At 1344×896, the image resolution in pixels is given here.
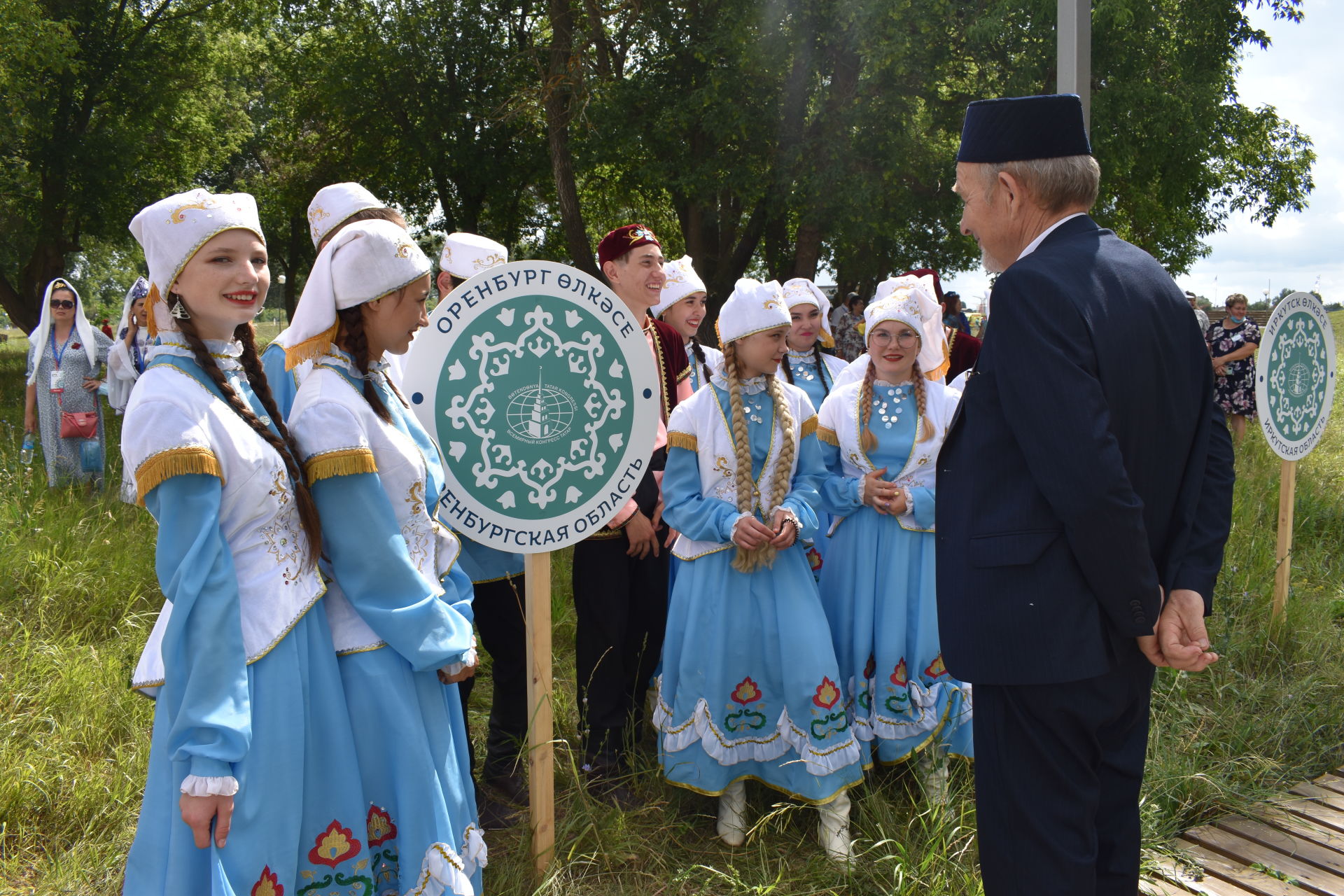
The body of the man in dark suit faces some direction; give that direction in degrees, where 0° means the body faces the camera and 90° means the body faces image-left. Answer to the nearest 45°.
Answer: approximately 135°

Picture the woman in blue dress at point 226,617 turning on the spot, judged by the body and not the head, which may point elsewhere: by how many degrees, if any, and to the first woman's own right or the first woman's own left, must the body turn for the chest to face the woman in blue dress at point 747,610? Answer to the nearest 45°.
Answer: approximately 90° to the first woman's own left

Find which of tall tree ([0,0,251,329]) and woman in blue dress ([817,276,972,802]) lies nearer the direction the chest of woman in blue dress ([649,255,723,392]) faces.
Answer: the woman in blue dress

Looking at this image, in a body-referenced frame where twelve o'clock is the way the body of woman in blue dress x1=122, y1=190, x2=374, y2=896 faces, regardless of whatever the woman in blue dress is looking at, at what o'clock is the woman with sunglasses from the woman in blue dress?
The woman with sunglasses is roughly at 7 o'clock from the woman in blue dress.

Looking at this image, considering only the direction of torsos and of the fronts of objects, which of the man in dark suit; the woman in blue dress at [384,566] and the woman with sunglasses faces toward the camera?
the woman with sunglasses

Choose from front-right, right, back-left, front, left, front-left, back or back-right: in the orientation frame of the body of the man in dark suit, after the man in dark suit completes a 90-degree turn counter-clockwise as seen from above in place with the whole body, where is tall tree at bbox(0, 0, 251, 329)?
right

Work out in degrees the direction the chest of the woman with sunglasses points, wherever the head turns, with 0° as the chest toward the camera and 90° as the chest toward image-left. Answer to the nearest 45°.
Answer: approximately 0°

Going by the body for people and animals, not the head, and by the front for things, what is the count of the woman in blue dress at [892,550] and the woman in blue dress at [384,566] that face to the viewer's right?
1

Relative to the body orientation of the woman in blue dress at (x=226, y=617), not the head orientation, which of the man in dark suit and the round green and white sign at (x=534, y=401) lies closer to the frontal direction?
the man in dark suit

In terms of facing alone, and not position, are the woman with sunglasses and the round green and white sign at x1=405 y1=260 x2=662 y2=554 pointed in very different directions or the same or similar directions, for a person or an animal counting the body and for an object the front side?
same or similar directions

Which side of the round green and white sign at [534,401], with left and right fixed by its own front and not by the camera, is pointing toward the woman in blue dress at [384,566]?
right

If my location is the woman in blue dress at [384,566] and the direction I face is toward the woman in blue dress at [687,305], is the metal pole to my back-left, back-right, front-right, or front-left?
front-right

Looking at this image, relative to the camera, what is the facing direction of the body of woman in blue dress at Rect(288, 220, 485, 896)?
to the viewer's right

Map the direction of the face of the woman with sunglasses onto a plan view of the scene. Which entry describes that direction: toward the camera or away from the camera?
toward the camera

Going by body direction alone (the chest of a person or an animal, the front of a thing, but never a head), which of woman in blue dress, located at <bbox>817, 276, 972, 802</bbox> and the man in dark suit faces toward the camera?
the woman in blue dress

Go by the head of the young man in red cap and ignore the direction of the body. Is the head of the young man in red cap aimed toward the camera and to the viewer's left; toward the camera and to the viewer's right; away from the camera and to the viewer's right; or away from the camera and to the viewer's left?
toward the camera and to the viewer's right

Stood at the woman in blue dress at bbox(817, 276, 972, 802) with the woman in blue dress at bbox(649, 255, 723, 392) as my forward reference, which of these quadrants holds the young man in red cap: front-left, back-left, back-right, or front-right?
front-left

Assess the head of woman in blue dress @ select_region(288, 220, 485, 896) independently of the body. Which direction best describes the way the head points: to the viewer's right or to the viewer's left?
to the viewer's right
